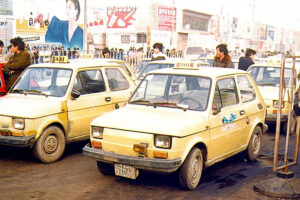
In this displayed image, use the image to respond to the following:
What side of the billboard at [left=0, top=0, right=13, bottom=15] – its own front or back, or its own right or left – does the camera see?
front

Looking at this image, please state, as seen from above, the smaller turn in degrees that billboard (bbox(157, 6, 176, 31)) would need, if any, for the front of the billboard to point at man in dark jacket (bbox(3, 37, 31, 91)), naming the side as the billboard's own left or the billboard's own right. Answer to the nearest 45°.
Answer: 0° — it already faces them

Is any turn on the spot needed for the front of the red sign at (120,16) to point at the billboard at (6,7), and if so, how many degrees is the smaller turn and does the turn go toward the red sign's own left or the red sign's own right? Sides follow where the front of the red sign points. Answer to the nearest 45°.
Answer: approximately 45° to the red sign's own right

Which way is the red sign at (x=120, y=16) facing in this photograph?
toward the camera

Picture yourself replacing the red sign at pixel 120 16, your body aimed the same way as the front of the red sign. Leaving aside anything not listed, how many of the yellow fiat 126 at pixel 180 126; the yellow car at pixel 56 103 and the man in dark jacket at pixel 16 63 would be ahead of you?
3

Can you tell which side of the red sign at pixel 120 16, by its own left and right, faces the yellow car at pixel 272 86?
front

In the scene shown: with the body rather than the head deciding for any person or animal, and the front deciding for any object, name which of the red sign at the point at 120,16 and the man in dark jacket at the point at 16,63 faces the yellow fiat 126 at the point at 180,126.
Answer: the red sign

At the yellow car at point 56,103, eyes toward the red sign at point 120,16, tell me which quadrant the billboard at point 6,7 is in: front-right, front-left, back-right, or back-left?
front-left

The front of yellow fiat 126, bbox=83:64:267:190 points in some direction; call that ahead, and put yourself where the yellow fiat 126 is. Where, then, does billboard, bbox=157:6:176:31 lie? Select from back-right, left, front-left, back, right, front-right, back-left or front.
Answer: back-right

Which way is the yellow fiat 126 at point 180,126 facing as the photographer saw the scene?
facing the viewer and to the left of the viewer

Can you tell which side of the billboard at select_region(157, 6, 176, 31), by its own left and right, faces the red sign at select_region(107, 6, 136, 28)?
right

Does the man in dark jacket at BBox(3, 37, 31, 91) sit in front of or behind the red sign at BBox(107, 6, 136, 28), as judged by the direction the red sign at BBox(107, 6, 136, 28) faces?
in front

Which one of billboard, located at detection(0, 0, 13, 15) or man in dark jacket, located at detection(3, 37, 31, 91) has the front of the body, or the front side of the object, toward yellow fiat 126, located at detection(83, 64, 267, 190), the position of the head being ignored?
the billboard
